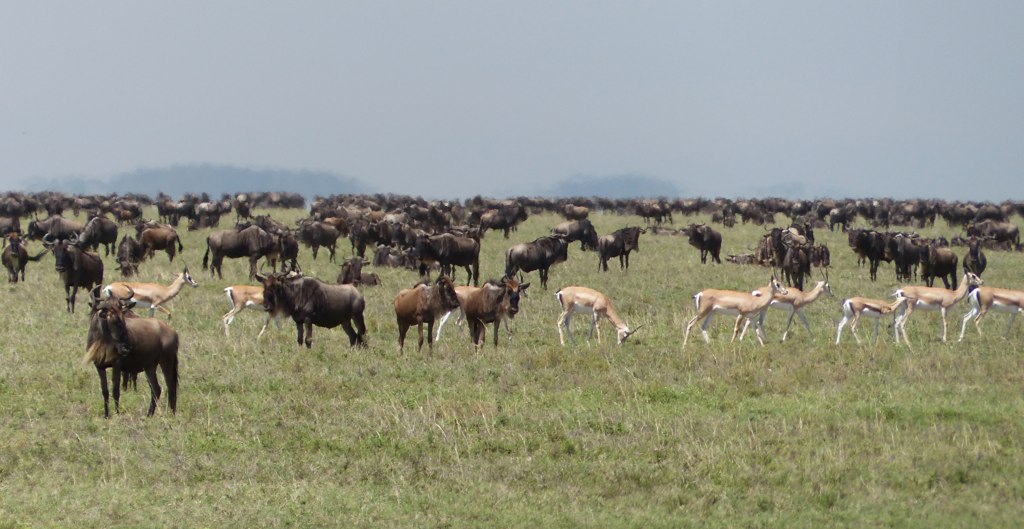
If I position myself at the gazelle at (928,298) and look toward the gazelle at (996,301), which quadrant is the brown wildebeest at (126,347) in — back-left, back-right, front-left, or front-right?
back-right

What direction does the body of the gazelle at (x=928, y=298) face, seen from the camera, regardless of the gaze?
to the viewer's right

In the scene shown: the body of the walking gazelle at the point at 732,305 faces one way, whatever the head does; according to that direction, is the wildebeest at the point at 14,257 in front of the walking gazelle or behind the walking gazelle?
behind

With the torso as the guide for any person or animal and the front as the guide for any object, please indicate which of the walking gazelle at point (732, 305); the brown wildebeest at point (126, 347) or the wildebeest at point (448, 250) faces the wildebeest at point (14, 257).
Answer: the wildebeest at point (448, 250)

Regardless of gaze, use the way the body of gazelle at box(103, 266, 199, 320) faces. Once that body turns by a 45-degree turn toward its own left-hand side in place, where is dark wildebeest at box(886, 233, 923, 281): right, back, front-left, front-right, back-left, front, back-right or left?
front-right

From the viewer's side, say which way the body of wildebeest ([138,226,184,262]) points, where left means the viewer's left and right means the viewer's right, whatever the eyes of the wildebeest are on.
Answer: facing to the left of the viewer

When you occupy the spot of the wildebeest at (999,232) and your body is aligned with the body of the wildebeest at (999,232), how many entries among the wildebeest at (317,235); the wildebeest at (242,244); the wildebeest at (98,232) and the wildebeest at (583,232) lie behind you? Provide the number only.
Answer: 0

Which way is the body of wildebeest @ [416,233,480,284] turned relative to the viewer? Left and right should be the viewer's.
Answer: facing to the left of the viewer

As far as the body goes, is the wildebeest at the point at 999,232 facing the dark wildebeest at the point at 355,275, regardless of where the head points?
no

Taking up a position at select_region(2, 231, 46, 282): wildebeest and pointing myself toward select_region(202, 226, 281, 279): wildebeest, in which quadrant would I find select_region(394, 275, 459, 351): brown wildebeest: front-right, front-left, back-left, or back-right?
front-right

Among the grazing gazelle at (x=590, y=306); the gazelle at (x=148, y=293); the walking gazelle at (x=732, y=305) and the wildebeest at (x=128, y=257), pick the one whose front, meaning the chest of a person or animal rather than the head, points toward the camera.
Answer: the wildebeest

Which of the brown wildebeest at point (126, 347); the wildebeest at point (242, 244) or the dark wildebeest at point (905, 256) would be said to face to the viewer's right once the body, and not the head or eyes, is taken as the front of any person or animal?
the wildebeest

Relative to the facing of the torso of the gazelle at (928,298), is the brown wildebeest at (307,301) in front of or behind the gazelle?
behind

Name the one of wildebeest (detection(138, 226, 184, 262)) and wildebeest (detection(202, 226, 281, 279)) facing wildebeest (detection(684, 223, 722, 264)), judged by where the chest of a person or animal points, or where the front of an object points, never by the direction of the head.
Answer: wildebeest (detection(202, 226, 281, 279))

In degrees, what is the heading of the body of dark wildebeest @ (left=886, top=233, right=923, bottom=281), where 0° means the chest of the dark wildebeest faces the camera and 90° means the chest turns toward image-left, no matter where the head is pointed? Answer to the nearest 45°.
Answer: approximately 45°
